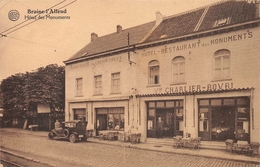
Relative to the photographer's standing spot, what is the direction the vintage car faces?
facing away from the viewer and to the left of the viewer

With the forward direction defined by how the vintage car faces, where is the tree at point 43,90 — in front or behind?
in front

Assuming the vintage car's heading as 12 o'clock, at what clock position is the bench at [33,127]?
The bench is roughly at 1 o'clock from the vintage car.
